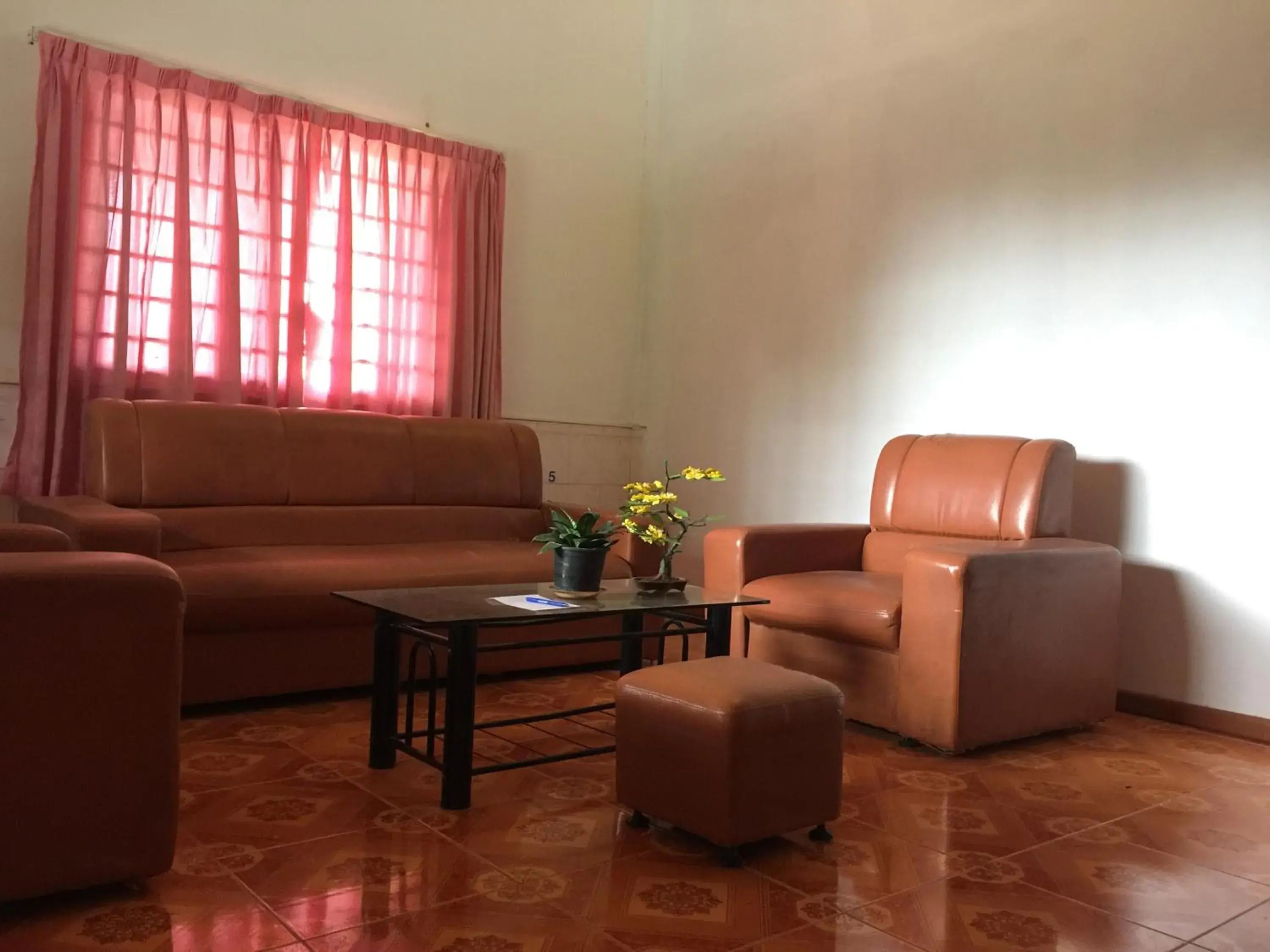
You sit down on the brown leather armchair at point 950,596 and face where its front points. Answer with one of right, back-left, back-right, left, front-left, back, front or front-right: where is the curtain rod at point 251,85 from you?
front-right

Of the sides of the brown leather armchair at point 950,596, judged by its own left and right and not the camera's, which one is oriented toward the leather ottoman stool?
front

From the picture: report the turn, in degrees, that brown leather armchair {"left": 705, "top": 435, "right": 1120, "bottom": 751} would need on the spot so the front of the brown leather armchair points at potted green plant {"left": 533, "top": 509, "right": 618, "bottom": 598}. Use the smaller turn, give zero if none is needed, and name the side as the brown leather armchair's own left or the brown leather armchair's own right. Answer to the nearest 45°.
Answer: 0° — it already faces it

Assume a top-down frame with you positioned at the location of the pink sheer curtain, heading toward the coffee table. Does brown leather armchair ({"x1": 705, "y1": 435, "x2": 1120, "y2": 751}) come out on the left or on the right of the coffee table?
left

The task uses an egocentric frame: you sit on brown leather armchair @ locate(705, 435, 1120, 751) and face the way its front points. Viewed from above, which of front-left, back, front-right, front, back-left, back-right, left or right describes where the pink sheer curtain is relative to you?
front-right

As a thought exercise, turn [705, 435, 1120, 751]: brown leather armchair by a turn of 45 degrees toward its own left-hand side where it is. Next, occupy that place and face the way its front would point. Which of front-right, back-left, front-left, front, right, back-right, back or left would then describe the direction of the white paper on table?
front-right

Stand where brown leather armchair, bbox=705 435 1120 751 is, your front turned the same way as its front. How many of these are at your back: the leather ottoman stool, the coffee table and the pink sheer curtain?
0

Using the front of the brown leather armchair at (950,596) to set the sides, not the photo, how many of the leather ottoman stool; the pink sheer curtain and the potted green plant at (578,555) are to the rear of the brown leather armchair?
0

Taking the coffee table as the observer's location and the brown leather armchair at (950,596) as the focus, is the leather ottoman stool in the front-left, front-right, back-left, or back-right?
front-right

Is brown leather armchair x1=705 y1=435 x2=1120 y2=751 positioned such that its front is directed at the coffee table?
yes

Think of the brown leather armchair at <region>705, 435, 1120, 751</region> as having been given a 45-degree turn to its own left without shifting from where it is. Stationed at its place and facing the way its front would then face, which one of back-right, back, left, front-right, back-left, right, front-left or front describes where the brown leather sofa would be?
right

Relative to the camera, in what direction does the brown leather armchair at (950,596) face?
facing the viewer and to the left of the viewer
